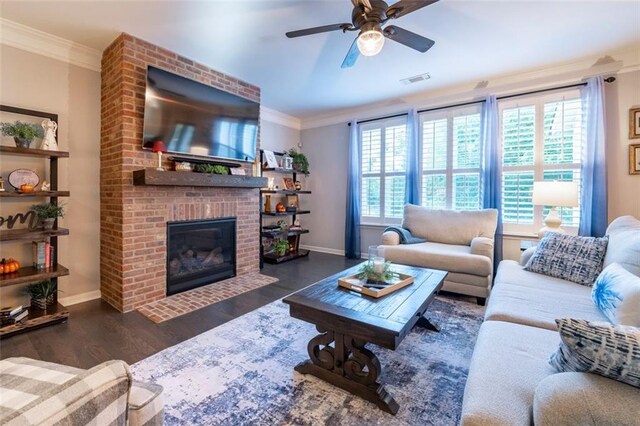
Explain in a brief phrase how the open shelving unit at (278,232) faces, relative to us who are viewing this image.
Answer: facing the viewer and to the right of the viewer

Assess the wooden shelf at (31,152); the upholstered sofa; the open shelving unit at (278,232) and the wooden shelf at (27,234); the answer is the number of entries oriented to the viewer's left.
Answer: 1

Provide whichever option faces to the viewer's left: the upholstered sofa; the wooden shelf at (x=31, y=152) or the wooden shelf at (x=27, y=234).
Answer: the upholstered sofa

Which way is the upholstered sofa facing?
to the viewer's left

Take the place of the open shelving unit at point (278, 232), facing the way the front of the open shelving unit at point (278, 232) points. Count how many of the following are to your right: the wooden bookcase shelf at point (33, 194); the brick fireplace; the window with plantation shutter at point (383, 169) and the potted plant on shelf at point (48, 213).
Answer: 3

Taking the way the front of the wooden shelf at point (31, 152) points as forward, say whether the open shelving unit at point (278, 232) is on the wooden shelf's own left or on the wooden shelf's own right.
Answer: on the wooden shelf's own left

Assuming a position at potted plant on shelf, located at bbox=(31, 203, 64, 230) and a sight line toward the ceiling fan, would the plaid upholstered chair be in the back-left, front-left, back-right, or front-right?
front-right

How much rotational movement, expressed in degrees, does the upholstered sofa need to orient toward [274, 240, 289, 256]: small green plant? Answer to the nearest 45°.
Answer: approximately 45° to its right

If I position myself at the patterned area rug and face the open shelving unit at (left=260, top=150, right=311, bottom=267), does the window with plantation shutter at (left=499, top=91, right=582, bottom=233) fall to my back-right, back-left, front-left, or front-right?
front-right

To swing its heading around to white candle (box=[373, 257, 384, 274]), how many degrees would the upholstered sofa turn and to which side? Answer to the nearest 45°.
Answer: approximately 45° to its right

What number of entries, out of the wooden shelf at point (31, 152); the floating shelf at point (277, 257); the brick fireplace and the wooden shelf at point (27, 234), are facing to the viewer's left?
0

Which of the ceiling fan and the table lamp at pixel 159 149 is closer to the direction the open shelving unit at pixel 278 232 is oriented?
the ceiling fan

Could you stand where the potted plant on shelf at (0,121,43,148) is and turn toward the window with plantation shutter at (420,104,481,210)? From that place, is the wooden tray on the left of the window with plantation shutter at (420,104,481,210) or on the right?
right

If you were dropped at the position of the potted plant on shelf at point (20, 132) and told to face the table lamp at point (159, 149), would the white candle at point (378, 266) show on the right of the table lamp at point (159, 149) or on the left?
right

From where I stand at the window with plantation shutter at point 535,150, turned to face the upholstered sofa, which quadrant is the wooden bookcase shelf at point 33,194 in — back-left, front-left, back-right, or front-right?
front-right

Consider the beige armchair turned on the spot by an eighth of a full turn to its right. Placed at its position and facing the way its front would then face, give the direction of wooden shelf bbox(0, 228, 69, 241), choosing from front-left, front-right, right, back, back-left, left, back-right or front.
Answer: front-left

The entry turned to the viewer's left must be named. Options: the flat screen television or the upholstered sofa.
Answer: the upholstered sofa
